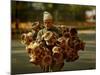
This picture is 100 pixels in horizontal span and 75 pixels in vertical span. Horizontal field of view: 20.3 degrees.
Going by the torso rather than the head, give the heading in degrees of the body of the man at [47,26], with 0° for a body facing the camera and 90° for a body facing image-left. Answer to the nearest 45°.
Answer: approximately 0°
